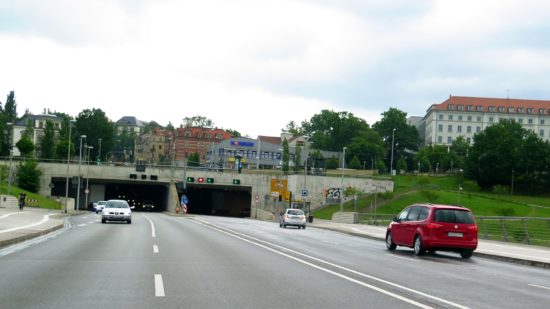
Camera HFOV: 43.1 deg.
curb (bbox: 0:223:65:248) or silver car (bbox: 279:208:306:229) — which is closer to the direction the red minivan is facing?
the silver car

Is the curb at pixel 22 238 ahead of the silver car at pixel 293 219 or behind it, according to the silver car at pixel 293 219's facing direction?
behind

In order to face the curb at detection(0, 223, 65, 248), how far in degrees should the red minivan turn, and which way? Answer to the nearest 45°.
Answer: approximately 45° to its left

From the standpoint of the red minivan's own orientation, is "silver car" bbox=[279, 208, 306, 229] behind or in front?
in front

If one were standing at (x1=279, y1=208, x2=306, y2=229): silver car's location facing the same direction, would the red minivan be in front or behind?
behind

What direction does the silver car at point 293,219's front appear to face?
away from the camera

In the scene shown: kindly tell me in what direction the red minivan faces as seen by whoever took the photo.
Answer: facing away from the viewer and to the left of the viewer

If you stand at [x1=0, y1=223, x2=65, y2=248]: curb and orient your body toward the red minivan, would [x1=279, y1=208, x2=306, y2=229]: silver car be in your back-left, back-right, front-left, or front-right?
front-left

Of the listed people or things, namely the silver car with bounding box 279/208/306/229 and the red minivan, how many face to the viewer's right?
0

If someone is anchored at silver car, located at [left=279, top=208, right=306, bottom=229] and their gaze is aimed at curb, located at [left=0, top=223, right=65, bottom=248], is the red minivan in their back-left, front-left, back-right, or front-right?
front-left
